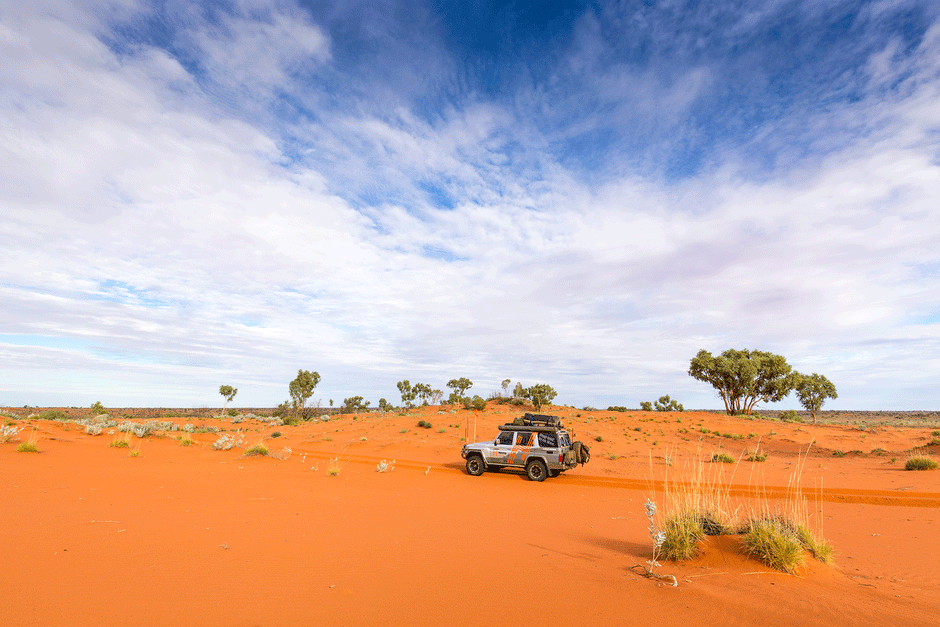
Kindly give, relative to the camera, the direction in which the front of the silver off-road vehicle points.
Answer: facing away from the viewer and to the left of the viewer

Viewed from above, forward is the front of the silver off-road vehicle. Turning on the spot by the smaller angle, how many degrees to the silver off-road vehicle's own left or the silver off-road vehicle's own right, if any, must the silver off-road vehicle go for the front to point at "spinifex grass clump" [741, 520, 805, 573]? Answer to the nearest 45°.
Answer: approximately 135° to the silver off-road vehicle's own left

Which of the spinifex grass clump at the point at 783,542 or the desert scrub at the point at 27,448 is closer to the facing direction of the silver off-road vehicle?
the desert scrub

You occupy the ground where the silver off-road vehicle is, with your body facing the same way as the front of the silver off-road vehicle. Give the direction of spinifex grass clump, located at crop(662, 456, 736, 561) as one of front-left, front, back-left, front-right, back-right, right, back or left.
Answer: back-left

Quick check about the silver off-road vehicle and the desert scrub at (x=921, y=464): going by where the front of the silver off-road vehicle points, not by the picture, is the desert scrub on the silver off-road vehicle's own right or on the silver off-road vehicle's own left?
on the silver off-road vehicle's own right

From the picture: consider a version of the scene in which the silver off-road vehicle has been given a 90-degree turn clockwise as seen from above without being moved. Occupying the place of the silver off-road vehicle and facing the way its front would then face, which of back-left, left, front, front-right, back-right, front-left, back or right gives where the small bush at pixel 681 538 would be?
back-right
